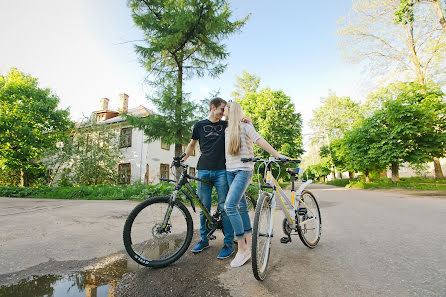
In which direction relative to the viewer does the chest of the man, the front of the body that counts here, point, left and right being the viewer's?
facing the viewer

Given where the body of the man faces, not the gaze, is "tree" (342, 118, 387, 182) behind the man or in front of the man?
behind

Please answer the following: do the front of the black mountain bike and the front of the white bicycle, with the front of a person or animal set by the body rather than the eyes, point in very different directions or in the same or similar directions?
same or similar directions

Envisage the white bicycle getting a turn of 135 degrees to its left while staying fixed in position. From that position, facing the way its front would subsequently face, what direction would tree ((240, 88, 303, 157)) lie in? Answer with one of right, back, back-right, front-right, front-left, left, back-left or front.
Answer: left

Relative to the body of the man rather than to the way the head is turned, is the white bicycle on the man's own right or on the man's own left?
on the man's own left

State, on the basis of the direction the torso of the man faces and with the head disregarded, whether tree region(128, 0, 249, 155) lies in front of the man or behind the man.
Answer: behind

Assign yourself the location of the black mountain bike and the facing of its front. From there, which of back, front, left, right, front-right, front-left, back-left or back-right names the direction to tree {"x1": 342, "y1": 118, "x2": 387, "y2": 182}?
back

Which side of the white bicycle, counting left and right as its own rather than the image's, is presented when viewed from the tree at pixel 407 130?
back

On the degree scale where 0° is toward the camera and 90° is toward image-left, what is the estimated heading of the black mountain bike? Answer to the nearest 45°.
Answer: approximately 45°
